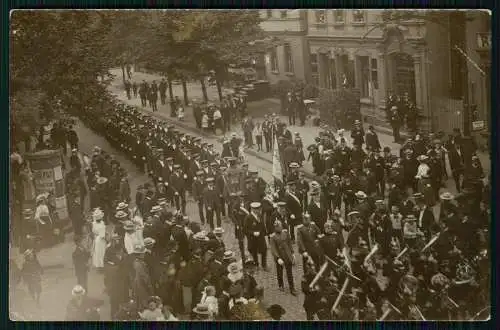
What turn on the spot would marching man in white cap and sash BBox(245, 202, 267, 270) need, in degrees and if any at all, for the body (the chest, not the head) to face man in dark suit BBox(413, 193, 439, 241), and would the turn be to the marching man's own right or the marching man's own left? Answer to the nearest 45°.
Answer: approximately 45° to the marching man's own left

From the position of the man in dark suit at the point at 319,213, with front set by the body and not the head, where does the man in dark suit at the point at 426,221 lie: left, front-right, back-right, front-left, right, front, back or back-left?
back-left

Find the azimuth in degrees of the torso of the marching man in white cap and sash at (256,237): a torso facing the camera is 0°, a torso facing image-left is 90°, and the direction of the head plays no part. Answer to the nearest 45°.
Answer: approximately 315°
